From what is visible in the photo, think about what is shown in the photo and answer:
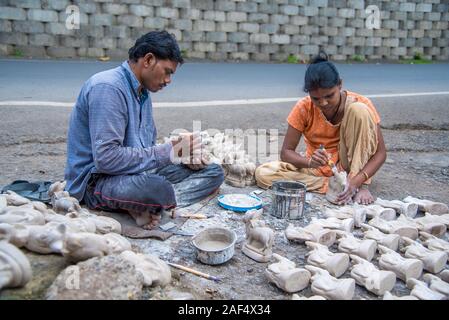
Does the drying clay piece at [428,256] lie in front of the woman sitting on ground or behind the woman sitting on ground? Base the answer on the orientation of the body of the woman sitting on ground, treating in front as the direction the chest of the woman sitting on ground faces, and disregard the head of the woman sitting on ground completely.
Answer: in front

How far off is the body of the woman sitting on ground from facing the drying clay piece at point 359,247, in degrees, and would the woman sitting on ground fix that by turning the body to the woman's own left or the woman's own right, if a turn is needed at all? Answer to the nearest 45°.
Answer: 0° — they already face it

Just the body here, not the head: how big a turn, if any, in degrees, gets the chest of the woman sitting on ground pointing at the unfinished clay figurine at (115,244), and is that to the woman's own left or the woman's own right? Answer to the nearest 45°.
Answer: approximately 45° to the woman's own right

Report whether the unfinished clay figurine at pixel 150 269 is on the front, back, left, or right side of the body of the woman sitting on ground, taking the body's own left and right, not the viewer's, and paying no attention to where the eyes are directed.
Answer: front

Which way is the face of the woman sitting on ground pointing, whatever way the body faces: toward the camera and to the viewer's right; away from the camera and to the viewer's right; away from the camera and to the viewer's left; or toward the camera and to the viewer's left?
toward the camera and to the viewer's left

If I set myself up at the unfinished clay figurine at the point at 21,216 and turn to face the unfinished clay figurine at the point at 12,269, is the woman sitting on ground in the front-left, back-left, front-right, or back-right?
back-left

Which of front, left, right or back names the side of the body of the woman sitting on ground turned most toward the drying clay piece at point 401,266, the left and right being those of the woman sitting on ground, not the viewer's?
front

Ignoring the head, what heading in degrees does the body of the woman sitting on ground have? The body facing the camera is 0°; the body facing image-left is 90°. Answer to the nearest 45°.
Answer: approximately 0°

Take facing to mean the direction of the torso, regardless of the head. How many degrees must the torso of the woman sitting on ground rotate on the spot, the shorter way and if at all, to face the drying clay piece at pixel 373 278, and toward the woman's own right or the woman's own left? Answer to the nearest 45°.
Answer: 0° — they already face it

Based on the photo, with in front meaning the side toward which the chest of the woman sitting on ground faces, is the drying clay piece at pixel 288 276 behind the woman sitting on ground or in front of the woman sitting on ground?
in front

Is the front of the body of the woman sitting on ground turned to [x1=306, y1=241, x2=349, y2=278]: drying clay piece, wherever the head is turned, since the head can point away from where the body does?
yes

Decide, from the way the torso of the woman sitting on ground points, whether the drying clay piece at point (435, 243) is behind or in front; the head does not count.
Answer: in front

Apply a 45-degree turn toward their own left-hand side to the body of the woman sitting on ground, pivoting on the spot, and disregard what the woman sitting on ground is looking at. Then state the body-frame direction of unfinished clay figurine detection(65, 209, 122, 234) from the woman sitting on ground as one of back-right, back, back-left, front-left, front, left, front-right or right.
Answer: right
